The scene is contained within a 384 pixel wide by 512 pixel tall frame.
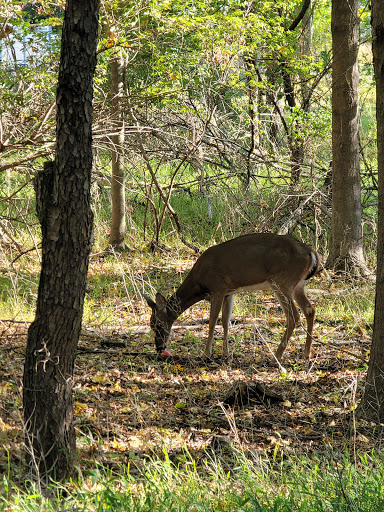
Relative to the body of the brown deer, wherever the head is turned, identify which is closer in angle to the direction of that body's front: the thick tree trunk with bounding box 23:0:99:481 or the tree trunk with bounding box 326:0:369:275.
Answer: the thick tree trunk

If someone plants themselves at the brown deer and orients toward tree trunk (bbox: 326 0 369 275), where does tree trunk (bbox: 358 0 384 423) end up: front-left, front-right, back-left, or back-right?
back-right

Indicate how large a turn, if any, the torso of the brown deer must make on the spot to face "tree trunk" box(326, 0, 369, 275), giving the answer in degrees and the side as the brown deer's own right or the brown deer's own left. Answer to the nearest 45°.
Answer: approximately 135° to the brown deer's own right

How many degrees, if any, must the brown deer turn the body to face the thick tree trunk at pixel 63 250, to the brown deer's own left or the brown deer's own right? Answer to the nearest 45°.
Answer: approximately 90° to the brown deer's own left

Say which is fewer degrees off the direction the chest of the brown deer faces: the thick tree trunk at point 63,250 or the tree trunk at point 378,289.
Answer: the thick tree trunk

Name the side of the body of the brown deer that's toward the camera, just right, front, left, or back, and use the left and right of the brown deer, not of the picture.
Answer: left
